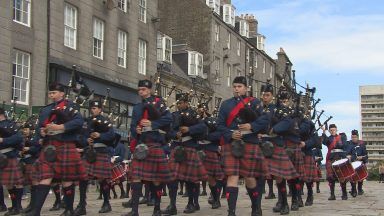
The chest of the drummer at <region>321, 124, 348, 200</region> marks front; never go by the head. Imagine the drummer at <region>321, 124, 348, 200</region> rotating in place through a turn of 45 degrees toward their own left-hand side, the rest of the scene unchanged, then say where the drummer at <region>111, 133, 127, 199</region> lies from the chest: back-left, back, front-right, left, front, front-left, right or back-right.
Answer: back-right

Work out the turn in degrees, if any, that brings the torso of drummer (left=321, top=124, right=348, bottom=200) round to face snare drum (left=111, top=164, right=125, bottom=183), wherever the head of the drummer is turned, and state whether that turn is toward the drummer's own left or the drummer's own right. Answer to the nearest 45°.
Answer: approximately 90° to the drummer's own right

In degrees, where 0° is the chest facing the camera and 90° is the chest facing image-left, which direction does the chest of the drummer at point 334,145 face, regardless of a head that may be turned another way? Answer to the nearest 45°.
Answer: approximately 0°
